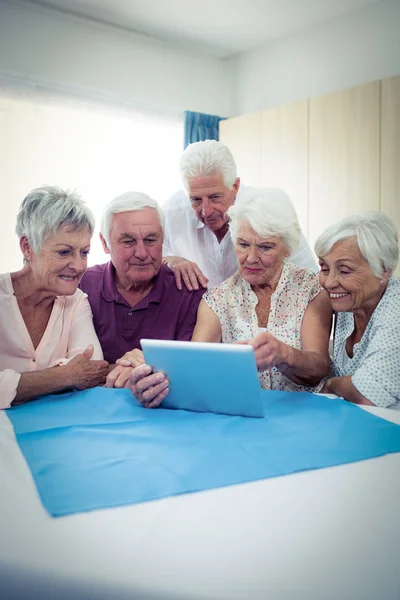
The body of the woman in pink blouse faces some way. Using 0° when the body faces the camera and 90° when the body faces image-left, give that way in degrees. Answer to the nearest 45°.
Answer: approximately 315°

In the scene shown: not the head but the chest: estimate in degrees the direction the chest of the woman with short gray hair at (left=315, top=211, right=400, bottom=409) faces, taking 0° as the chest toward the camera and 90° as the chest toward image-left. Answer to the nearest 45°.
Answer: approximately 45°

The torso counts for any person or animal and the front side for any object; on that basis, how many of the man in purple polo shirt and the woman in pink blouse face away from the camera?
0

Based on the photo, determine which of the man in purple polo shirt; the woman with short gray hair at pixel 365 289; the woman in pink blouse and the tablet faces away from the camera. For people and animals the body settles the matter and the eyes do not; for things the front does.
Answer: the tablet

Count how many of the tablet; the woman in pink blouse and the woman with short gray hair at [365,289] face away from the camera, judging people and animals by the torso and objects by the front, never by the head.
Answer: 1

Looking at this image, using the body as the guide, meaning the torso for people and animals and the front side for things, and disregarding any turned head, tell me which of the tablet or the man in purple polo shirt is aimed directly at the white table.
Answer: the man in purple polo shirt

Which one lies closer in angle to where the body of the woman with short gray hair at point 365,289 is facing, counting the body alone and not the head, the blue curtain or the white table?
the white table

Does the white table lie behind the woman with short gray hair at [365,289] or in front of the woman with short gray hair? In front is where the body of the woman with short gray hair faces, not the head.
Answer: in front

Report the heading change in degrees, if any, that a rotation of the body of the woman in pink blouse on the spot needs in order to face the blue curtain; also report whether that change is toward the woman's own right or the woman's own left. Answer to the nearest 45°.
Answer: approximately 135° to the woman's own left

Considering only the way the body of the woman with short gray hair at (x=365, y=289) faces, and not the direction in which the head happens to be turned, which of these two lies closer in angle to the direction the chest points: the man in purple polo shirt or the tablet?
the tablet

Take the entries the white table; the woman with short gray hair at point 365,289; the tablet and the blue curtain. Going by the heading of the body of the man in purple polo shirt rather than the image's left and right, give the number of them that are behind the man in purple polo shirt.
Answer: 1

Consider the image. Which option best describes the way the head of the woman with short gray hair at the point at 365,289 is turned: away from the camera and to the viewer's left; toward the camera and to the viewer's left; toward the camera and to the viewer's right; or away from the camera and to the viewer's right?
toward the camera and to the viewer's left

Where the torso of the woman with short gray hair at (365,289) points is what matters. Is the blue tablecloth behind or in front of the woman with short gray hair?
in front

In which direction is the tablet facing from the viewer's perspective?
away from the camera

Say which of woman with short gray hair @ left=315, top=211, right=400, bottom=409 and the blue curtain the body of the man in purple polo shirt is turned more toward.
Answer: the woman with short gray hair
